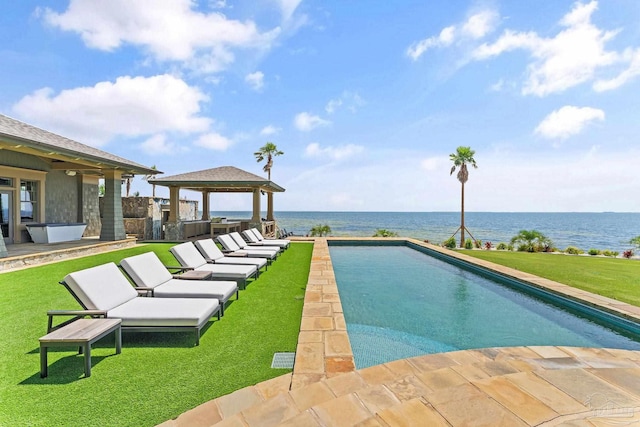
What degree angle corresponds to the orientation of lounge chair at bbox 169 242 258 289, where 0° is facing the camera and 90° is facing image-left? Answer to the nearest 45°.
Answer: approximately 315°

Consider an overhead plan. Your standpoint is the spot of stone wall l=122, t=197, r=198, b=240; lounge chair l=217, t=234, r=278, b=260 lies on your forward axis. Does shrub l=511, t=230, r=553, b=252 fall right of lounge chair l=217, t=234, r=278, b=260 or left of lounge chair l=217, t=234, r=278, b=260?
left

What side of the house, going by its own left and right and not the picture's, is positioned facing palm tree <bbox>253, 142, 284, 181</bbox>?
left

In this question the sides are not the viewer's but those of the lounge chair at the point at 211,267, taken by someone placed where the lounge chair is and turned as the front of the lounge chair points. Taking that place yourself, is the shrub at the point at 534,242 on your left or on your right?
on your left

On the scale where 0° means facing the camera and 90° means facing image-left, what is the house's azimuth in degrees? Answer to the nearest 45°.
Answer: approximately 315°

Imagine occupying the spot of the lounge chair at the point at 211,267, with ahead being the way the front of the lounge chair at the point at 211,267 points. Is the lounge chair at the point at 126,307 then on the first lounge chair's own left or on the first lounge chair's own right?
on the first lounge chair's own right

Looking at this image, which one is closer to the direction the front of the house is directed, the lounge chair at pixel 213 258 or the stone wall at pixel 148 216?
the lounge chair

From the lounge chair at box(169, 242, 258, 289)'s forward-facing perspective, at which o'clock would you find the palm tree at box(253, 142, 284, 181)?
The palm tree is roughly at 8 o'clock from the lounge chair.

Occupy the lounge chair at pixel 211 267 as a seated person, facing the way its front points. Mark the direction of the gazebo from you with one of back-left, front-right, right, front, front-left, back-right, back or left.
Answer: back-left

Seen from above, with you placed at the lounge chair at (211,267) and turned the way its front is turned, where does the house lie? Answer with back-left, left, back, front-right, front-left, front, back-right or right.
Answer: back

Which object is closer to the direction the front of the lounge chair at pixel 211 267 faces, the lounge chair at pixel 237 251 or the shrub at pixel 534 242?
the shrub
